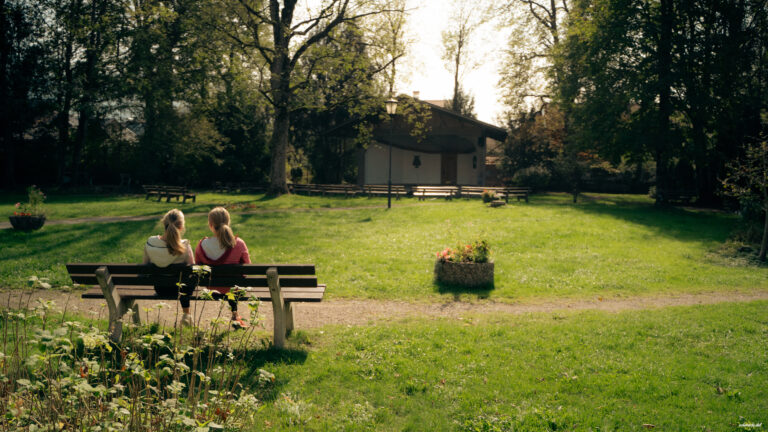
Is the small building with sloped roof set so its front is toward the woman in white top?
yes

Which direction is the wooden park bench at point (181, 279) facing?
away from the camera

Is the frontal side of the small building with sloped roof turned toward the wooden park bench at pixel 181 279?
yes

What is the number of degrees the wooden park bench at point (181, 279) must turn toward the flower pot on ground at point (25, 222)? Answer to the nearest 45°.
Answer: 0° — it already faces it

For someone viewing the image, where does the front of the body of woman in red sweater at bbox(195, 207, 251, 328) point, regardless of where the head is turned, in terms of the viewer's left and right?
facing away from the viewer

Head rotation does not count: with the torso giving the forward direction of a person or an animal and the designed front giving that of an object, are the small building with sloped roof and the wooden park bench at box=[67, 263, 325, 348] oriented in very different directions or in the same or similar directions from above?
very different directions

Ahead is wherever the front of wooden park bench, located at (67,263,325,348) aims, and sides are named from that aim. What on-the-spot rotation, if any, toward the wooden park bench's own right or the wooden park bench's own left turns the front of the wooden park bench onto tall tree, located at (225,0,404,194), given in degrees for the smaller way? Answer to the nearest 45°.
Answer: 0° — it already faces it

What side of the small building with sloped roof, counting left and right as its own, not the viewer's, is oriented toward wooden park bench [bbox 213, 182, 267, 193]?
right

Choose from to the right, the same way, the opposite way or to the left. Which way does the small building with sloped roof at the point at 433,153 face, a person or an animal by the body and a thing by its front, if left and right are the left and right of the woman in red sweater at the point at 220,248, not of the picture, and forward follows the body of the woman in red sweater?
the opposite way

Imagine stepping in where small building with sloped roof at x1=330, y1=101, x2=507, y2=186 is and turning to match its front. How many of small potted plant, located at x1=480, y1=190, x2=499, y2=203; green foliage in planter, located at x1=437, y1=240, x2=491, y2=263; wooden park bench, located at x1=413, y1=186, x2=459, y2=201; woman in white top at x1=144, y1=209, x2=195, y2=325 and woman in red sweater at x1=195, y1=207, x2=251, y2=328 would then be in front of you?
5

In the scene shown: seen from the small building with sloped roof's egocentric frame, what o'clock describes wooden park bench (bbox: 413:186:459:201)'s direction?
The wooden park bench is roughly at 12 o'clock from the small building with sloped roof.

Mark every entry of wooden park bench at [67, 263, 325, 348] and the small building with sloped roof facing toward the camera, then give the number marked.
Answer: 1

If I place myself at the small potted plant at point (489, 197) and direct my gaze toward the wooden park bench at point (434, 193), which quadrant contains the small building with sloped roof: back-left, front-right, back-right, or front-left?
front-right

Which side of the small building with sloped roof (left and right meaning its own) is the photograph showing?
front

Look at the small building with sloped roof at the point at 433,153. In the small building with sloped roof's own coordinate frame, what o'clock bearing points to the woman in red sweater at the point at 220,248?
The woman in red sweater is roughly at 12 o'clock from the small building with sloped roof.

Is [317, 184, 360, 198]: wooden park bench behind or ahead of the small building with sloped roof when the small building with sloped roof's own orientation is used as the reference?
ahead
